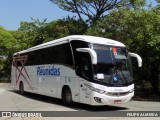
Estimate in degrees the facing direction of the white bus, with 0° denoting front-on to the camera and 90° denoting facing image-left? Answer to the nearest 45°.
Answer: approximately 315°
